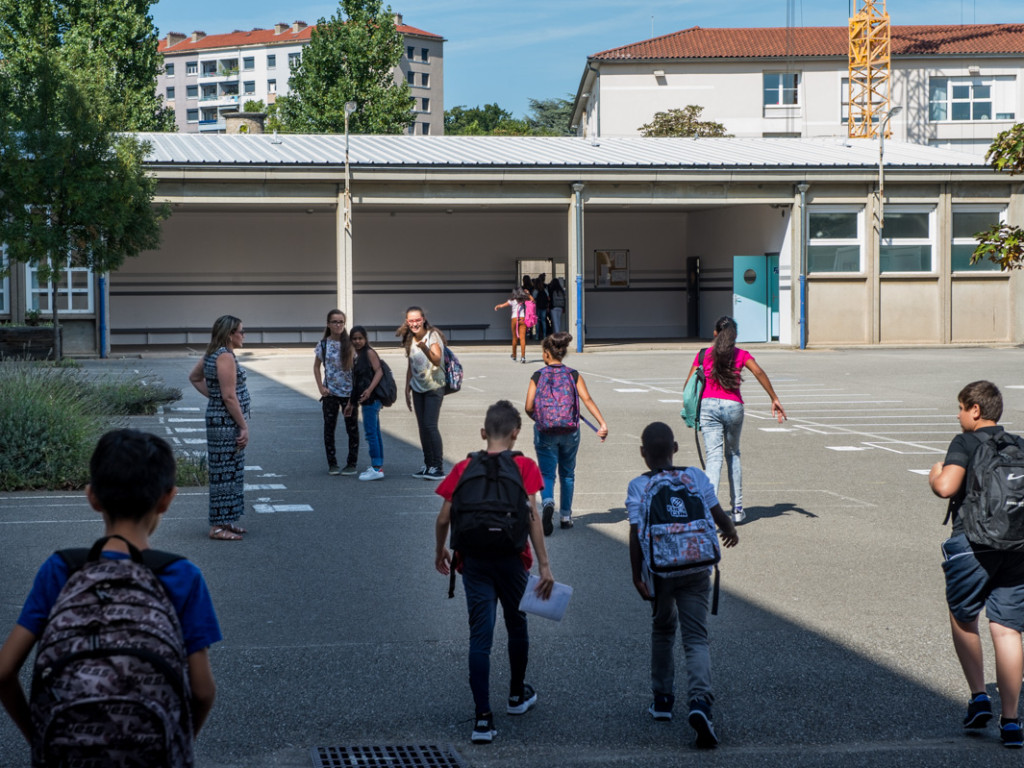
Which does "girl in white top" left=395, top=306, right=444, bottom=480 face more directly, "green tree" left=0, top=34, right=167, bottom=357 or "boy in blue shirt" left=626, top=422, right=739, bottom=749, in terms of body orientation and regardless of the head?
the boy in blue shirt

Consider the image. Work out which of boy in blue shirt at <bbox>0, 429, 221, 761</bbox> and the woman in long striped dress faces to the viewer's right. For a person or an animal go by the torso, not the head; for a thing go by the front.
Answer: the woman in long striped dress

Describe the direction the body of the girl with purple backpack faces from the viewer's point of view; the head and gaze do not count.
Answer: away from the camera

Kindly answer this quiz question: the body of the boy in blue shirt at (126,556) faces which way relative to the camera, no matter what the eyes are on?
away from the camera

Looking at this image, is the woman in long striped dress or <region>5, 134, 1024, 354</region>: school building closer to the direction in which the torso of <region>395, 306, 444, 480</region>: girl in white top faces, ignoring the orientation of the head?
the woman in long striped dress

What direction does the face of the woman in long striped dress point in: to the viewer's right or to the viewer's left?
to the viewer's right

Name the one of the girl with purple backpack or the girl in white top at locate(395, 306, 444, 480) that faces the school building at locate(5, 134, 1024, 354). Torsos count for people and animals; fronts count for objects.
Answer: the girl with purple backpack

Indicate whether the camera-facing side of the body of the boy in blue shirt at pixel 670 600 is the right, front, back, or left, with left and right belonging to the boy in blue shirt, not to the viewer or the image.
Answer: back

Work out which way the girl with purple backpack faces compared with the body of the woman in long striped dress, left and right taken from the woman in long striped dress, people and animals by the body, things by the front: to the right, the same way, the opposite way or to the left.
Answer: to the left

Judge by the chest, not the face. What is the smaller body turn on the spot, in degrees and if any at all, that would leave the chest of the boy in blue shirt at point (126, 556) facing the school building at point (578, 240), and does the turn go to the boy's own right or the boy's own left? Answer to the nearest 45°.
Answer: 0° — they already face it

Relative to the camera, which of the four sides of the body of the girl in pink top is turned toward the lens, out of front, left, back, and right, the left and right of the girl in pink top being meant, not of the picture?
back
